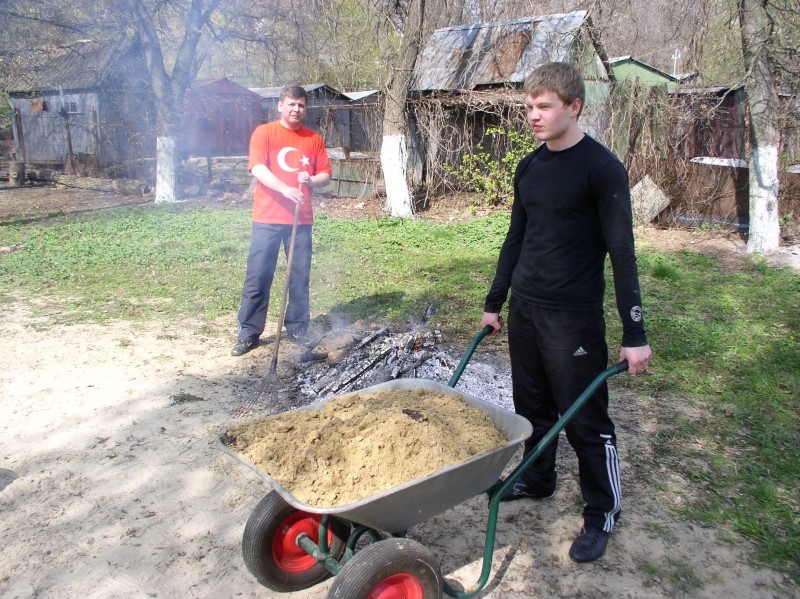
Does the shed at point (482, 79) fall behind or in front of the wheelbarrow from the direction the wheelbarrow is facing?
behind

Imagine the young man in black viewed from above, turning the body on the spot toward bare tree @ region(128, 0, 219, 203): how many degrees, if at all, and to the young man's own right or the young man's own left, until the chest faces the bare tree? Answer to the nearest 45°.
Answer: approximately 90° to the young man's own right

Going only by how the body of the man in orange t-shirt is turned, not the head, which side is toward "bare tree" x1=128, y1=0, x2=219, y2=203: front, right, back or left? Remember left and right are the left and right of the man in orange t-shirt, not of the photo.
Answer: back

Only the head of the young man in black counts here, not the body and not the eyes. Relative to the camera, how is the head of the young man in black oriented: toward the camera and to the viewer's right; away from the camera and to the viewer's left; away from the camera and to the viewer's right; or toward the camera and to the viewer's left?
toward the camera and to the viewer's left

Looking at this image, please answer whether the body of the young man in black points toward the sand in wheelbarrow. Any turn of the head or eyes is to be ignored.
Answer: yes

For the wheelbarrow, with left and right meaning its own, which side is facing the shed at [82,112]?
right

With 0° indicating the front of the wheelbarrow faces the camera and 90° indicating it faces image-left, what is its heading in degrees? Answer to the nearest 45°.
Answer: approximately 45°

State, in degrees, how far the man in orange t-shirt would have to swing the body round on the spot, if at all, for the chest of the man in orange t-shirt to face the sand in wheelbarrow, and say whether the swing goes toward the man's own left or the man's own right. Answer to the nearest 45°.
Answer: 0° — they already face it

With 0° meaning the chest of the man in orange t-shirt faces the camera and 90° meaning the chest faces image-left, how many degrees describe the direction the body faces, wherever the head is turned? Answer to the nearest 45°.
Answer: approximately 0°

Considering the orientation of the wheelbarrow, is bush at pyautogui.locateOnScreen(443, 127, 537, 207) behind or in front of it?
behind

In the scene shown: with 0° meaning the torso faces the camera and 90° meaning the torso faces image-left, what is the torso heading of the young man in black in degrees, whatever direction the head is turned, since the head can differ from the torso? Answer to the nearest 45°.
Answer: approximately 45°
